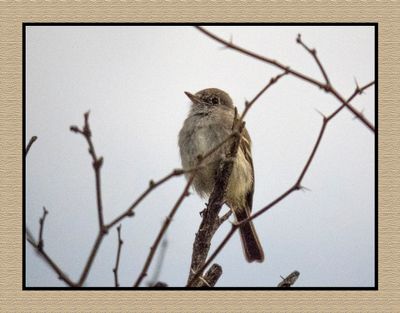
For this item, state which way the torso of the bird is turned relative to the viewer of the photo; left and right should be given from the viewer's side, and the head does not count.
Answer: facing the viewer and to the left of the viewer
